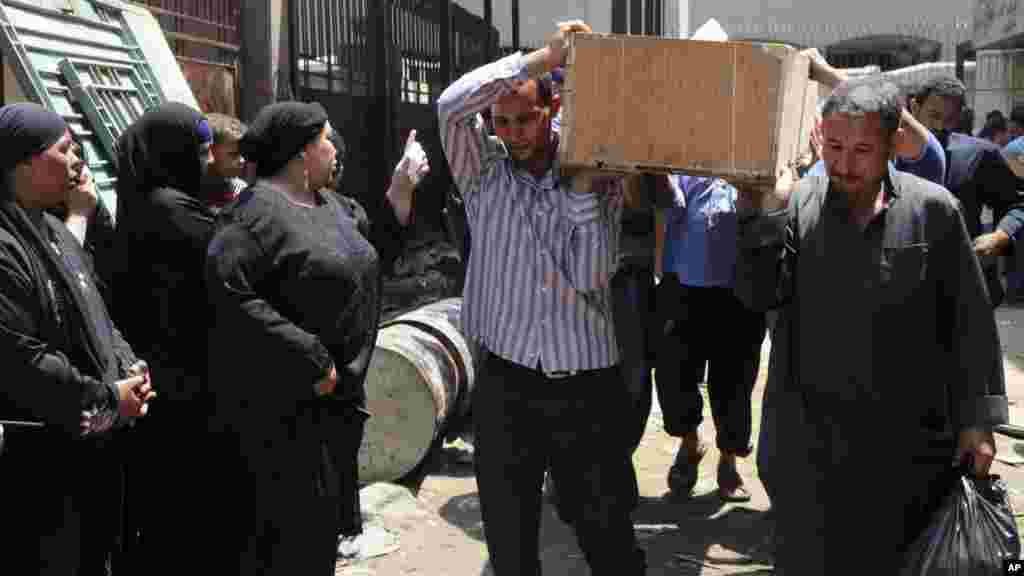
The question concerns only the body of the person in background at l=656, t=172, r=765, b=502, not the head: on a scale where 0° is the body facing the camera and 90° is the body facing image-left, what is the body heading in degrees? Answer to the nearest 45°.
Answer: approximately 0°

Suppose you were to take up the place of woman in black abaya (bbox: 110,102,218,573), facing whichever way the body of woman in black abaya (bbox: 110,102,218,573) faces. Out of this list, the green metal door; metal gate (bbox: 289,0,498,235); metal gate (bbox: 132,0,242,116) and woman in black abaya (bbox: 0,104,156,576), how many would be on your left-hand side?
3

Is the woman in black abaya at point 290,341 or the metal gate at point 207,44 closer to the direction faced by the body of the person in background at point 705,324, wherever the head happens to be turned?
the woman in black abaya

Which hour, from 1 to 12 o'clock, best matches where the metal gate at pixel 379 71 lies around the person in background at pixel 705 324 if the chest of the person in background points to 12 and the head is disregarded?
The metal gate is roughly at 5 o'clock from the person in background.

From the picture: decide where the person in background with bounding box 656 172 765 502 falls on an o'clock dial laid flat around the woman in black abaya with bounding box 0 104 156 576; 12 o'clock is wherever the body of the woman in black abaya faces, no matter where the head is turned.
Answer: The person in background is roughly at 11 o'clock from the woman in black abaya.

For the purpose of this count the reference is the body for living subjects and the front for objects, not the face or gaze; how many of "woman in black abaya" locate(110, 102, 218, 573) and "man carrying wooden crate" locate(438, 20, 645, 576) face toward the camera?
1

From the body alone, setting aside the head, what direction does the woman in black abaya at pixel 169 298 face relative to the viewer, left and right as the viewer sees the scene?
facing to the right of the viewer

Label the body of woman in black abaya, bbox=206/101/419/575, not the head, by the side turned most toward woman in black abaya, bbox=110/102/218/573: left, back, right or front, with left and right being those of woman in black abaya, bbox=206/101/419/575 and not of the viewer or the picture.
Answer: back

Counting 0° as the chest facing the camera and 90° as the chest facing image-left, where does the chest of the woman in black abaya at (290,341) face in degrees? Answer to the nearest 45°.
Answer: approximately 315°

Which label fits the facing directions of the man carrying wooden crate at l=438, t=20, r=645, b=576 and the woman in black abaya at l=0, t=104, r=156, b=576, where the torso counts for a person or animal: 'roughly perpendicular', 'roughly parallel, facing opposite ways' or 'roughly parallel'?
roughly perpendicular
